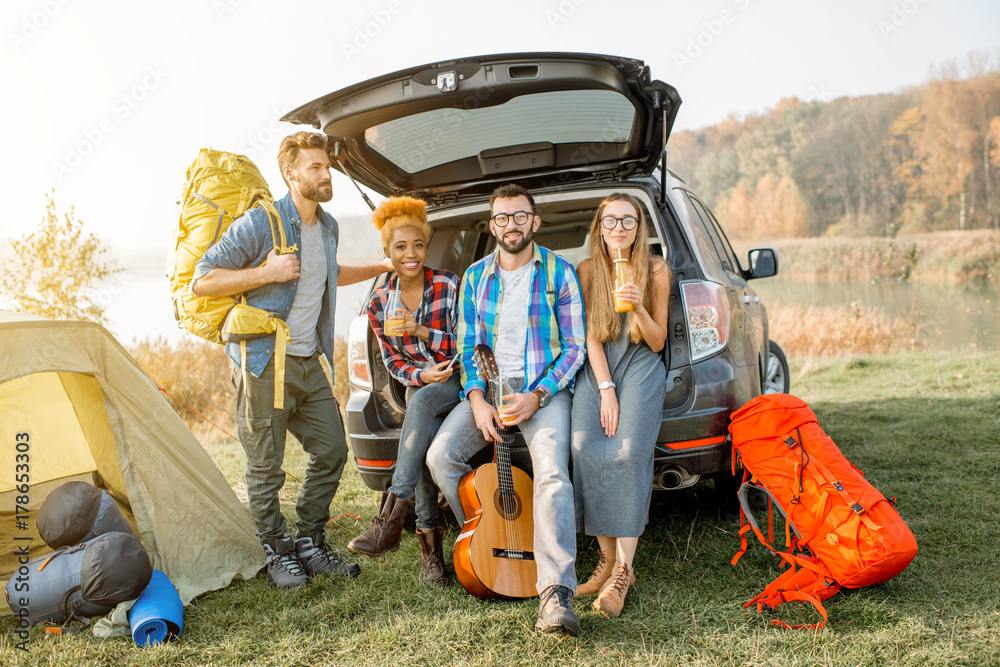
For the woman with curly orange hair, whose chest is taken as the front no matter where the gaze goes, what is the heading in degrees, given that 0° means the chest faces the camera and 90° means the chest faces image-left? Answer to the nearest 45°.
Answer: approximately 0°

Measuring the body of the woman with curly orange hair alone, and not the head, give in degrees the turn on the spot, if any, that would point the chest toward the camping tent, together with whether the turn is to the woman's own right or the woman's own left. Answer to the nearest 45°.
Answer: approximately 90° to the woman's own right

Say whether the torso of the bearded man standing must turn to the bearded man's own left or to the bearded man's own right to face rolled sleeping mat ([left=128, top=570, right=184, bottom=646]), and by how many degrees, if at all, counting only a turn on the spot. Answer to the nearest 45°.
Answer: approximately 90° to the bearded man's own right

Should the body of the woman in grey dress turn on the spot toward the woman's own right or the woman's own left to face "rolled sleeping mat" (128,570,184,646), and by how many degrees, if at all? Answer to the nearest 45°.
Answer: approximately 90° to the woman's own right

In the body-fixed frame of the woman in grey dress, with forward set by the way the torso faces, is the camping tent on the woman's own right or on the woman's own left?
on the woman's own right

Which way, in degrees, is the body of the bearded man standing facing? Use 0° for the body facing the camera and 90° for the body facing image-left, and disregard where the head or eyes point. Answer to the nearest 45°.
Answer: approximately 315°

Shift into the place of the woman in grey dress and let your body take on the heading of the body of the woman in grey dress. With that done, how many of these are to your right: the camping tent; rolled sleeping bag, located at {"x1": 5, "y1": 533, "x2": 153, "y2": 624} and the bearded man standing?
3

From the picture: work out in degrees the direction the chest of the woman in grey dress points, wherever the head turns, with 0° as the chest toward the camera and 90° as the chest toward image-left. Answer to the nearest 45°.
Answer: approximately 0°

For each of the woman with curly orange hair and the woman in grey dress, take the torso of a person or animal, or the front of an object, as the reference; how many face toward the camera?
2
